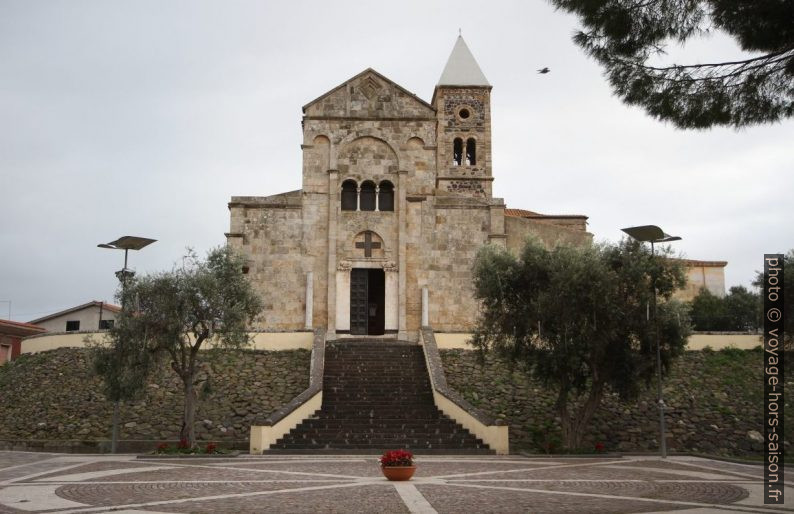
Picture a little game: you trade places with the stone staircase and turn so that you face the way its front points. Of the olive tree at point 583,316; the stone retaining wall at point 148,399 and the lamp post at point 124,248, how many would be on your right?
2

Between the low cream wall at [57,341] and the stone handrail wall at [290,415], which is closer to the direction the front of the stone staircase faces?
the stone handrail wall

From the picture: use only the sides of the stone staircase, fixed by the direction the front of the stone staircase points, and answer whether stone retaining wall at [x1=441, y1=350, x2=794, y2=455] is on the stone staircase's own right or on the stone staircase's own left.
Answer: on the stone staircase's own left

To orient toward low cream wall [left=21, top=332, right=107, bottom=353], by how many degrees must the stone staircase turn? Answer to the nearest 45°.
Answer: approximately 135° to its right

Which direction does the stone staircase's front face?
toward the camera

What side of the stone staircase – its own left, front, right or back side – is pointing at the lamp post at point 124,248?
right

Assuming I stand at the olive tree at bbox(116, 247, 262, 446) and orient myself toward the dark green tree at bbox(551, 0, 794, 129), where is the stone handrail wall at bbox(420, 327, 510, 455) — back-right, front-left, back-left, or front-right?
front-left

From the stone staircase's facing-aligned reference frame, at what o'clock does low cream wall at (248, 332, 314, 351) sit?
The low cream wall is roughly at 5 o'clock from the stone staircase.

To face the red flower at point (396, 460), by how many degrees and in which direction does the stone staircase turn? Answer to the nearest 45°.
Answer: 0° — it already faces it

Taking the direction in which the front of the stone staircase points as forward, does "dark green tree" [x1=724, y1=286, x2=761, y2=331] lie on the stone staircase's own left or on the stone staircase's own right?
on the stone staircase's own left

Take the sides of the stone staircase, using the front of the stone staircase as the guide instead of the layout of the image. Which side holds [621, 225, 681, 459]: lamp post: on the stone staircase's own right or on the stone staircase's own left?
on the stone staircase's own left

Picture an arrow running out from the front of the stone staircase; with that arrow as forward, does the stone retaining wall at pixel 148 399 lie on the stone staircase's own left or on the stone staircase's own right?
on the stone staircase's own right

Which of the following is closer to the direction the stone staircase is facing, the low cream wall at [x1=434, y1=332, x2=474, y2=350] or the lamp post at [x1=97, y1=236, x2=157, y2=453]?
the lamp post

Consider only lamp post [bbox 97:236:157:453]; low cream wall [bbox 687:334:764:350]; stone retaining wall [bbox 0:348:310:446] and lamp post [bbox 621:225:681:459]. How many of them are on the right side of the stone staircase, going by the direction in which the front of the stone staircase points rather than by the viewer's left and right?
2

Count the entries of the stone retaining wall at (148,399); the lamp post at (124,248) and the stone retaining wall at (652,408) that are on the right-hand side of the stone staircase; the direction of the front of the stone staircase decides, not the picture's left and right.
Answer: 2

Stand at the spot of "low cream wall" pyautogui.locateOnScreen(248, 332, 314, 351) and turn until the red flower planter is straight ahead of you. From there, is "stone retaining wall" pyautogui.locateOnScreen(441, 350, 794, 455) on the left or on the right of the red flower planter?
left
